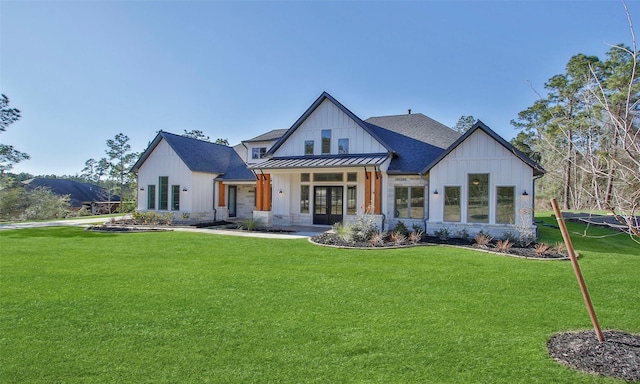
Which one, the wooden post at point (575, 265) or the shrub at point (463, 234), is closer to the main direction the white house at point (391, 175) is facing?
the wooden post

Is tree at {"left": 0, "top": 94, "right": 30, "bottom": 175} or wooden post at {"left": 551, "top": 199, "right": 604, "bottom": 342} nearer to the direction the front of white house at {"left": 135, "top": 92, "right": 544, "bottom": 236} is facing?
the wooden post

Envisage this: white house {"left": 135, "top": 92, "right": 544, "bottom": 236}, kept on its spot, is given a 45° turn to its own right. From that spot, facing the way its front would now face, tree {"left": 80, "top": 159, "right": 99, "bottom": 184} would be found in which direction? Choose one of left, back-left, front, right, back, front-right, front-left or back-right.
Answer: right

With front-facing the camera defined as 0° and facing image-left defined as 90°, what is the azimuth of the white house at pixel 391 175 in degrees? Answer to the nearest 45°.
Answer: approximately 0°

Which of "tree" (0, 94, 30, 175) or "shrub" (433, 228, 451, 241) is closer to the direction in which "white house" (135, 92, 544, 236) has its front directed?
the shrub

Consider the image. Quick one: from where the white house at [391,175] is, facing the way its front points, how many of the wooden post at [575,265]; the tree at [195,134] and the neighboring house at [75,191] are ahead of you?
1

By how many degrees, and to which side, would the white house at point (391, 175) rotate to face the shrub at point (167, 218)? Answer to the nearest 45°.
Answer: approximately 90° to its right
